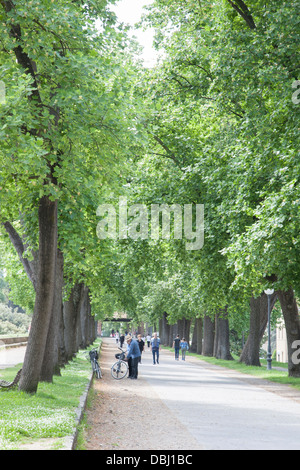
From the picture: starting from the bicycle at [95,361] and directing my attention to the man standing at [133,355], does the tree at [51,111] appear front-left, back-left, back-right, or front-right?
back-right

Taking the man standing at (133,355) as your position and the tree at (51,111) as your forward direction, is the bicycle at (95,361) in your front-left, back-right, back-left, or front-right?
front-right

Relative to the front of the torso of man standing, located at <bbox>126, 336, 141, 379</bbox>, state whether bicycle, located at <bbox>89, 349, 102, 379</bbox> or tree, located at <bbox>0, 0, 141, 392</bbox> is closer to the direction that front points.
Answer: the bicycle
